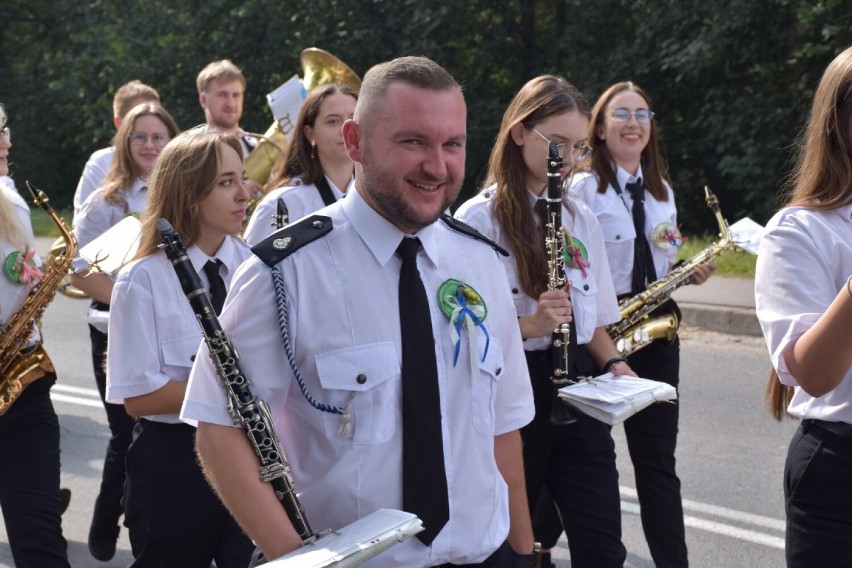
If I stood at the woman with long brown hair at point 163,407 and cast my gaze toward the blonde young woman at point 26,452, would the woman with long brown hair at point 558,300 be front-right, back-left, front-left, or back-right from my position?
back-right

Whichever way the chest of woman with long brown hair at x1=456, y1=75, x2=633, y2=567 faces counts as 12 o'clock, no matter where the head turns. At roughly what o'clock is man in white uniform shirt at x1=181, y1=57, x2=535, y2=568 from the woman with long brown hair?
The man in white uniform shirt is roughly at 2 o'clock from the woman with long brown hair.

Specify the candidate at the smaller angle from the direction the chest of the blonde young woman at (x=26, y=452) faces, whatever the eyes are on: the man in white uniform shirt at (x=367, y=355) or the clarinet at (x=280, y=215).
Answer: the man in white uniform shirt

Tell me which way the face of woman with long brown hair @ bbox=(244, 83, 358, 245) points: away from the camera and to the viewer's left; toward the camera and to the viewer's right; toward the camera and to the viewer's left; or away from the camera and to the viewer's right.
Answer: toward the camera and to the viewer's right

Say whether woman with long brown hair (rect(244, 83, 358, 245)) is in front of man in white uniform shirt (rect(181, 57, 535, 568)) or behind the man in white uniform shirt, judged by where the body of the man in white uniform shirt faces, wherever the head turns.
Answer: behind

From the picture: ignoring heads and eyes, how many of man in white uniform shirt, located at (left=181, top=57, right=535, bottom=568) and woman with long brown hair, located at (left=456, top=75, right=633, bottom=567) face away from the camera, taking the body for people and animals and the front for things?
0
